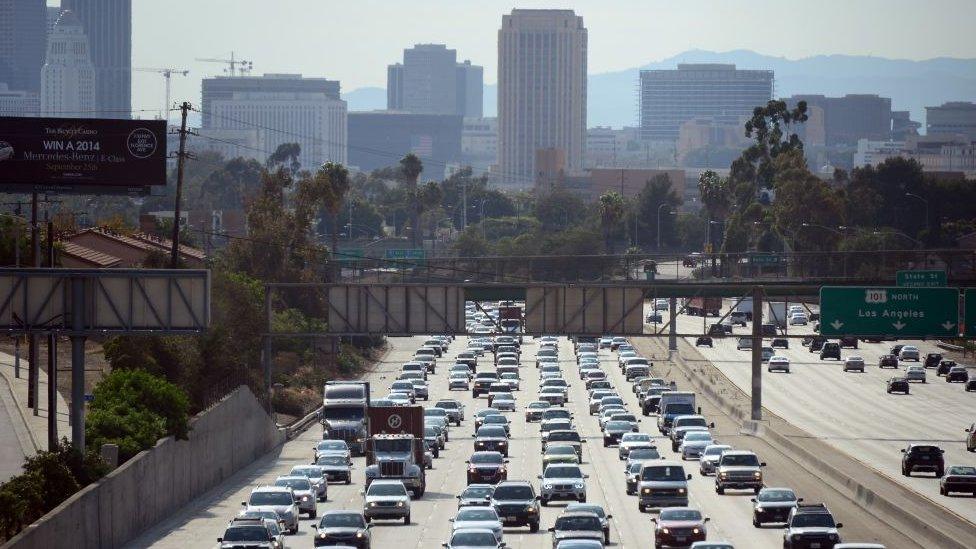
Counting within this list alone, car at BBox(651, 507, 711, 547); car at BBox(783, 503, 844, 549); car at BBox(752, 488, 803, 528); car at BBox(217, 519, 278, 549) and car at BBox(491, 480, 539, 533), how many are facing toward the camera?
5

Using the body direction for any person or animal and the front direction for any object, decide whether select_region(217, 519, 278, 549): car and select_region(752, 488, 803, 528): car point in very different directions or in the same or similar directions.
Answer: same or similar directions

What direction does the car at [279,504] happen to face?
toward the camera

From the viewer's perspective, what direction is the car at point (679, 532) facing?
toward the camera

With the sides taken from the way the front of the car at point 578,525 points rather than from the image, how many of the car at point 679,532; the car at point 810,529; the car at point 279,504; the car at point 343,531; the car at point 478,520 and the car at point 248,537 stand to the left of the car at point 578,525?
2

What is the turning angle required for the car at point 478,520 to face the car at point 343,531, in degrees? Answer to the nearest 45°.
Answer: approximately 90° to its right

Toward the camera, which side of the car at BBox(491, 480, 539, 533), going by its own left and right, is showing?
front

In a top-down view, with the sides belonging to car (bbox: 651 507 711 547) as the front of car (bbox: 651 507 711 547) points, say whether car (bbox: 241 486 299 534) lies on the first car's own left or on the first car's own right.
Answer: on the first car's own right

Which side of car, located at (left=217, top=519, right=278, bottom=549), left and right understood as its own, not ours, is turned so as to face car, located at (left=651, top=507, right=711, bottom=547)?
left

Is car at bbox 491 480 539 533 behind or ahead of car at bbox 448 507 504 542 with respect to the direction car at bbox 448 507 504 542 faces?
behind

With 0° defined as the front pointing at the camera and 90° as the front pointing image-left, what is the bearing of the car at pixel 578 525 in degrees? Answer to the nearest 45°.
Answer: approximately 0°

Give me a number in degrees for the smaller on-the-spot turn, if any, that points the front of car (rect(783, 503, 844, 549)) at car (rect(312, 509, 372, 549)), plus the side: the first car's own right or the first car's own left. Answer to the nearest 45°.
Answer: approximately 90° to the first car's own right

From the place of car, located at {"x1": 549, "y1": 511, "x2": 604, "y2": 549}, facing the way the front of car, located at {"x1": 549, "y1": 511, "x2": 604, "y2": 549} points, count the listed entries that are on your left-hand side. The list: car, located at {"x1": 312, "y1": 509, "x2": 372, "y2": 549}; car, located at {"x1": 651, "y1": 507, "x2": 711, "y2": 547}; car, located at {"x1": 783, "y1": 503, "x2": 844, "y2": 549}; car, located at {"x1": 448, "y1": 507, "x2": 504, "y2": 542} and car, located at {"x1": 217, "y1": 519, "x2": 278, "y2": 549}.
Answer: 2

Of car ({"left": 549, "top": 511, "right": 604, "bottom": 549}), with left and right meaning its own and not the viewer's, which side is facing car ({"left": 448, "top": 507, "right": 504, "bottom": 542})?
right
